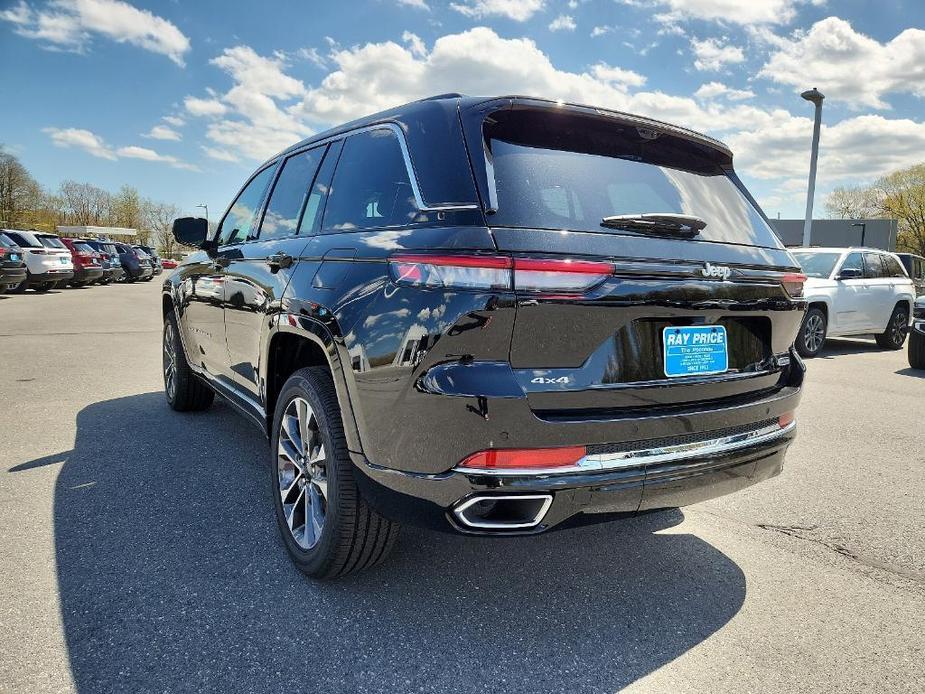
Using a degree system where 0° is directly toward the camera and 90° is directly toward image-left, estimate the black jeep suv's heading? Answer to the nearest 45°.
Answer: approximately 135°

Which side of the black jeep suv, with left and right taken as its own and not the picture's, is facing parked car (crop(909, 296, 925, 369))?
right

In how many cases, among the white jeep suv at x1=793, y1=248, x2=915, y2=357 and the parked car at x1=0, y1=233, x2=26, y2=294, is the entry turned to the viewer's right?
0

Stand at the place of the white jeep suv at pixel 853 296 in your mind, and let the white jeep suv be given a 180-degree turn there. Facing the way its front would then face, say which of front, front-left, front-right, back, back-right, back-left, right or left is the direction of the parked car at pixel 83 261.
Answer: back-left

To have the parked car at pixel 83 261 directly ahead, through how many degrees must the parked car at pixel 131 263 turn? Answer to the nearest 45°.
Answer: approximately 90° to its left

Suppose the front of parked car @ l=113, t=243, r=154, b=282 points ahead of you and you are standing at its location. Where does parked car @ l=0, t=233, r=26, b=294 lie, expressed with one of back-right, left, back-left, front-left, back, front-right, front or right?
left

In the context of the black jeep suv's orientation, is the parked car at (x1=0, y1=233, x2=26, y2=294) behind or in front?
in front

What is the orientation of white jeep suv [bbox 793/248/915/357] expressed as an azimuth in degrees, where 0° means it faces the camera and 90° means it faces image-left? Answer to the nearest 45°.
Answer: approximately 45°

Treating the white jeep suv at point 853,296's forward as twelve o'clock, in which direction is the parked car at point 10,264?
The parked car is roughly at 1 o'clock from the white jeep suv.
